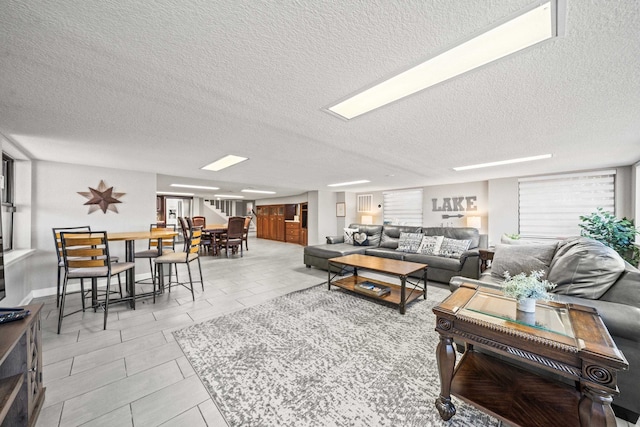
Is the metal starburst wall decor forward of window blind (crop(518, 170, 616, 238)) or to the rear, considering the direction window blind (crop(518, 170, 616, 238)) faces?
forward

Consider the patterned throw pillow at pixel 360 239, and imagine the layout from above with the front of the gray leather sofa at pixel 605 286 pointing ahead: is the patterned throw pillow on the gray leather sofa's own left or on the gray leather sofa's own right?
on the gray leather sofa's own right

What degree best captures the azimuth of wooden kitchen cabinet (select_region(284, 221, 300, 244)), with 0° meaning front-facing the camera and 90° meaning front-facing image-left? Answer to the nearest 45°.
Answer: approximately 45°

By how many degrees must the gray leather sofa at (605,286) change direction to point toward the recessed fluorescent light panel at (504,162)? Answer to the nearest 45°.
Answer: approximately 135° to its right

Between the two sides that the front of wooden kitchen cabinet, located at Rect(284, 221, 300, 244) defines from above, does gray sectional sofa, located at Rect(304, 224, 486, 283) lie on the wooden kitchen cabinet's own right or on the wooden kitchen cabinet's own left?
on the wooden kitchen cabinet's own left

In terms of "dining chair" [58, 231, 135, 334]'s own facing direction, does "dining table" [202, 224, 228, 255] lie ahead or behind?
ahead

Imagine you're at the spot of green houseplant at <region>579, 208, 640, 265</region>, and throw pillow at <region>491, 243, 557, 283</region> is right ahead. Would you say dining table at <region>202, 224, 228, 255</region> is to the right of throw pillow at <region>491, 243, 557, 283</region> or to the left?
right

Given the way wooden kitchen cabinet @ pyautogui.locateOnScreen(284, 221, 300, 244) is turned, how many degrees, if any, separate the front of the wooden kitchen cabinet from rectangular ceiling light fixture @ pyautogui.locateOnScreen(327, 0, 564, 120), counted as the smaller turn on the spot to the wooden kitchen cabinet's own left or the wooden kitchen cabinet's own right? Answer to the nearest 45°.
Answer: approximately 45° to the wooden kitchen cabinet's own left

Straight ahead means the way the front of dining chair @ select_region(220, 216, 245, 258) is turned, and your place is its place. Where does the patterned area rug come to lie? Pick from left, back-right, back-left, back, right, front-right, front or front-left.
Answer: back-left
